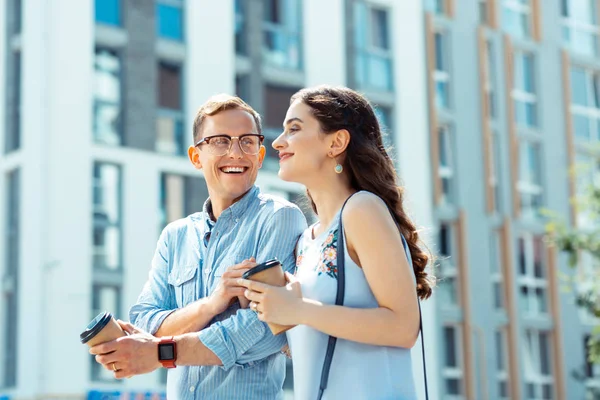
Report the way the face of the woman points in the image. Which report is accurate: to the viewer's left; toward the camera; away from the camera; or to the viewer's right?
to the viewer's left

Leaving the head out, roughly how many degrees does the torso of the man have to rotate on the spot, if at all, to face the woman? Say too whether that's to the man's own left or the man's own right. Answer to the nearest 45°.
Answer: approximately 90° to the man's own left

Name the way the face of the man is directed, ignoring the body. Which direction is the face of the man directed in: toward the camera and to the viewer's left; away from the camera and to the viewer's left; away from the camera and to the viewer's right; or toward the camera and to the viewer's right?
toward the camera and to the viewer's right
